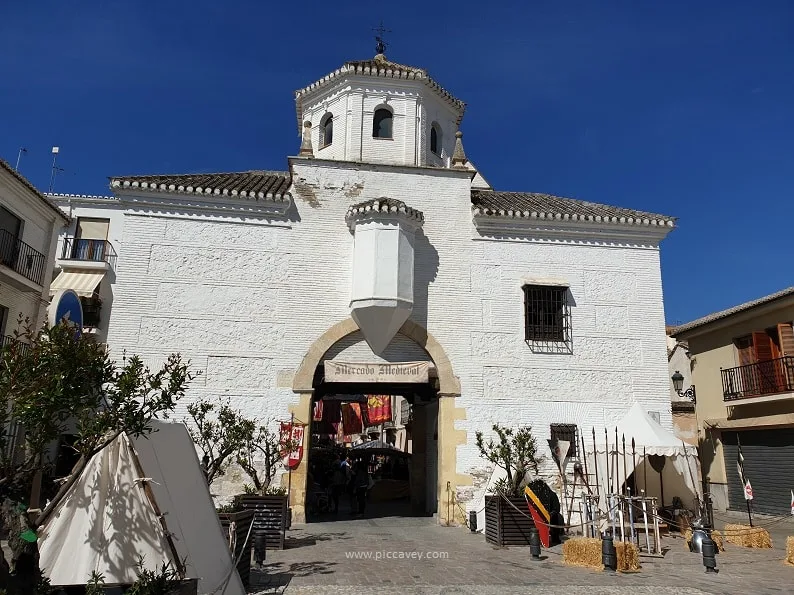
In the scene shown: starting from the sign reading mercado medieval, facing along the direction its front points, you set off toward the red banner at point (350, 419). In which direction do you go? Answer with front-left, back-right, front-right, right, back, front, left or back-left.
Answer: back

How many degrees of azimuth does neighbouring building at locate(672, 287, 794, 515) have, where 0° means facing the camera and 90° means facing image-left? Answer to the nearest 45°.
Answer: approximately 45°

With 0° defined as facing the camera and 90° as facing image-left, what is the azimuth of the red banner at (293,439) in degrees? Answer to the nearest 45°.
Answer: approximately 0°

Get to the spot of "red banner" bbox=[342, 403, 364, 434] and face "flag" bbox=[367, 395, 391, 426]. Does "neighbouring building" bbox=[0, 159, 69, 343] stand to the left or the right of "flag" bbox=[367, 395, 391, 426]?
right

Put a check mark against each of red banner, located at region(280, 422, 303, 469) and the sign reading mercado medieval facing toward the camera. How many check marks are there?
2

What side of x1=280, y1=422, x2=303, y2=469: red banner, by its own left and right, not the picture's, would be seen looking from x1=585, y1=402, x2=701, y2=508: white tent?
left
